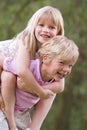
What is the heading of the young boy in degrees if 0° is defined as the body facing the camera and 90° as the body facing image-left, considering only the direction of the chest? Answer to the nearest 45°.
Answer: approximately 315°

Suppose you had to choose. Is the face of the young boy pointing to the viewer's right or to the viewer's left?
to the viewer's right

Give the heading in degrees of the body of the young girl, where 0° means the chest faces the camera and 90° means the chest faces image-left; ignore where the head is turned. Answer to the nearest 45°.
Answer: approximately 315°

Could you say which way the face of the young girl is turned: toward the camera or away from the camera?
toward the camera
